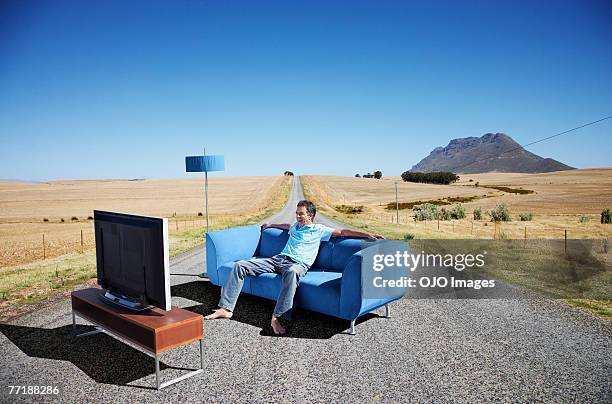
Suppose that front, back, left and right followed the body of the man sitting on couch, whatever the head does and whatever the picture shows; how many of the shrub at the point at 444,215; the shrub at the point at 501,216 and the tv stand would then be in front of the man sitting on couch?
1

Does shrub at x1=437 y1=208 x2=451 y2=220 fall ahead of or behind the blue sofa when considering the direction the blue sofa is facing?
behind

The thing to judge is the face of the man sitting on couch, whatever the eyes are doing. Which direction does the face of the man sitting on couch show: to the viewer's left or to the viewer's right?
to the viewer's left

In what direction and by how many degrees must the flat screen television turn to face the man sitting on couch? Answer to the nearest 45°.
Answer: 0° — it already faces them

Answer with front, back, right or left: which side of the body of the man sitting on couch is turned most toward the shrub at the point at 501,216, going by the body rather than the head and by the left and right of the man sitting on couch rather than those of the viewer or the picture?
back

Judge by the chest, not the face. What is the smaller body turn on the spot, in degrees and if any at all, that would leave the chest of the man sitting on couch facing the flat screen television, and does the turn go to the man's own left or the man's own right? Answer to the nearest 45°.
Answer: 0° — they already face it

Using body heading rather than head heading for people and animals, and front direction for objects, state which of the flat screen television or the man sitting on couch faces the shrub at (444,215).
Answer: the flat screen television

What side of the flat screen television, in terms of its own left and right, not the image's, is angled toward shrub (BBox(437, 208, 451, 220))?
front

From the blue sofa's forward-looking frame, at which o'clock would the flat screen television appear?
The flat screen television is roughly at 12 o'clock from the blue sofa.

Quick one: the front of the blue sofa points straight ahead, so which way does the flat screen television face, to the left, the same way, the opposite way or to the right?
the opposite way

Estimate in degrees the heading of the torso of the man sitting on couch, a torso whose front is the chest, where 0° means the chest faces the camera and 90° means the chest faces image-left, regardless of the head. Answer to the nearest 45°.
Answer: approximately 45°

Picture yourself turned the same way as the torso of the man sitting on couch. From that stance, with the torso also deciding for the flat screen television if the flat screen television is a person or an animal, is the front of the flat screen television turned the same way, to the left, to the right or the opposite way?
the opposite way

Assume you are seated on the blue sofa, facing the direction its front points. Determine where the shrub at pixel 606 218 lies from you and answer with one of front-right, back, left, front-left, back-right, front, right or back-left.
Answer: back
